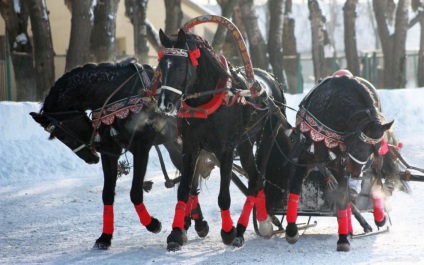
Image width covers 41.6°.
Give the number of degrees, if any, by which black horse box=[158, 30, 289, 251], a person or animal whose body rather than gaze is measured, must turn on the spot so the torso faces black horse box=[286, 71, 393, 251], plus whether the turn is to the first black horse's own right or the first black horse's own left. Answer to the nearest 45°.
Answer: approximately 135° to the first black horse's own left

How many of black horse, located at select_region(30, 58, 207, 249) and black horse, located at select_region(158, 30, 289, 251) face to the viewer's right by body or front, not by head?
0

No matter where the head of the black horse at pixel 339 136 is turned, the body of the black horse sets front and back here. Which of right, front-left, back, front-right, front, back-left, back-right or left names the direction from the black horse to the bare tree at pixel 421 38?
back

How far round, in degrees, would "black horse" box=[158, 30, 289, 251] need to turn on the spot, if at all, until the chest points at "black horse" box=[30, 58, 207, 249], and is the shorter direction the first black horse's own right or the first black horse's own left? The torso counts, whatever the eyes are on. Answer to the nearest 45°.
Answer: approximately 45° to the first black horse's own right

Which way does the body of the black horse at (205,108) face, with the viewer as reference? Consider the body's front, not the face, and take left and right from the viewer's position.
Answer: facing the viewer and to the left of the viewer

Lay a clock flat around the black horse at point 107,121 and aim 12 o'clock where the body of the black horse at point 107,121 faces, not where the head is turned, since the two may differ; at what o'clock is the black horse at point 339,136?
the black horse at point 339,136 is roughly at 8 o'clock from the black horse at point 107,121.

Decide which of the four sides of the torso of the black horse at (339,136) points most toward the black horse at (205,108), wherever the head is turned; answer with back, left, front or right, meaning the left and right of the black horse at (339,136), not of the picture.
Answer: right

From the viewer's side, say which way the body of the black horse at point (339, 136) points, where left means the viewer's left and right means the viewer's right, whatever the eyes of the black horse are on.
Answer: facing the viewer

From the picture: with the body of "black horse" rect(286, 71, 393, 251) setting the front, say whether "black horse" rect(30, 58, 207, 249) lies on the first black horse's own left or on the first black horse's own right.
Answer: on the first black horse's own right

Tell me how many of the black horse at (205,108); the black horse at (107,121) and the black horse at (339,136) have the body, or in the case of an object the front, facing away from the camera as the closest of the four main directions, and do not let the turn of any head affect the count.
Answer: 0
